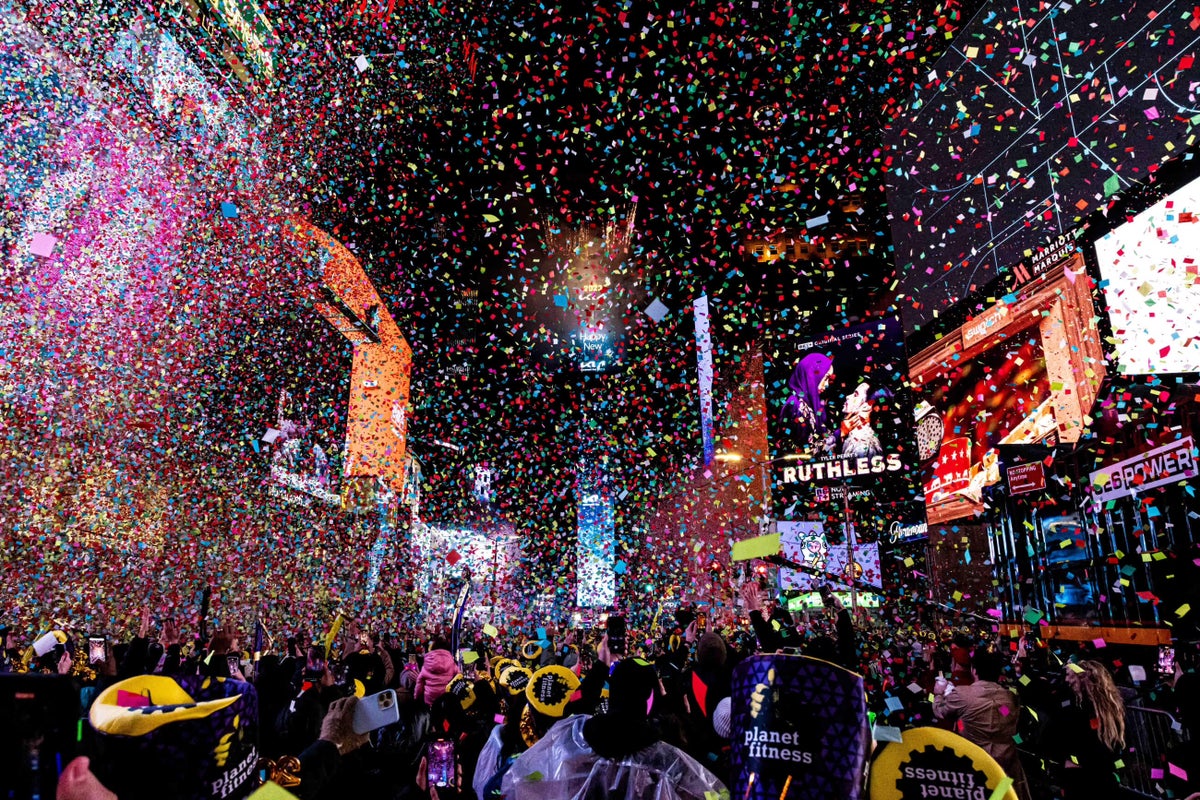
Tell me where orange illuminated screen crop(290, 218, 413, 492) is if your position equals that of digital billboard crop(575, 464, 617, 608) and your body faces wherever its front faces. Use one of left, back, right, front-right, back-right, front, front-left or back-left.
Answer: front-right

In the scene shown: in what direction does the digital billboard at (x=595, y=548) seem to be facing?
toward the camera

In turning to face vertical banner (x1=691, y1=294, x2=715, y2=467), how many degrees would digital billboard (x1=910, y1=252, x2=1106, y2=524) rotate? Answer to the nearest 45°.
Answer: approximately 90° to its right

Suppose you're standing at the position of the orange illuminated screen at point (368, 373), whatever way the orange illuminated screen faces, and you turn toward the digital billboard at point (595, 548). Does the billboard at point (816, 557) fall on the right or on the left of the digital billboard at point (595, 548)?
right

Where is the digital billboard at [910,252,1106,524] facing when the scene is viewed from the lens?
facing the viewer and to the left of the viewer

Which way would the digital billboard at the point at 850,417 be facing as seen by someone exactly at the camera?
facing the viewer

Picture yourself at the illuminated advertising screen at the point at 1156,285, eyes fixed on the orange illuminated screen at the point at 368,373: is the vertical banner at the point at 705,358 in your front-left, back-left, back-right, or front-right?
front-right

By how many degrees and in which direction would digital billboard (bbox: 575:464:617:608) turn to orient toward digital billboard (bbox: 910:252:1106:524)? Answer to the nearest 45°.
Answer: approximately 45° to its left

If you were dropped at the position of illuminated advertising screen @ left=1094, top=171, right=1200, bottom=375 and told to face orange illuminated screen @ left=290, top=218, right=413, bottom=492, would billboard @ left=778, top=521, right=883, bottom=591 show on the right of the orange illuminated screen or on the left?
right

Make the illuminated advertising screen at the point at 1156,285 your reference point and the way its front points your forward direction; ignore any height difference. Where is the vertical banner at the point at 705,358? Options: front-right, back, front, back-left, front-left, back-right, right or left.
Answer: right

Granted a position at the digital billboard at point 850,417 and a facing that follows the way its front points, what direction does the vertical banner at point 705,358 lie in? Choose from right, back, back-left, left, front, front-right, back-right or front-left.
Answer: right

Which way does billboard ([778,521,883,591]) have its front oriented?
toward the camera

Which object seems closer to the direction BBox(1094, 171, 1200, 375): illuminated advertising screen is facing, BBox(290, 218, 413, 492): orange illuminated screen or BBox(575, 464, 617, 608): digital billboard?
the orange illuminated screen

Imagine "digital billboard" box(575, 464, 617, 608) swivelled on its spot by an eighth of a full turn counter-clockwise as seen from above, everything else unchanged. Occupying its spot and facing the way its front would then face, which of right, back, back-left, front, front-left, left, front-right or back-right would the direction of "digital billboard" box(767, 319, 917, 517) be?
front
